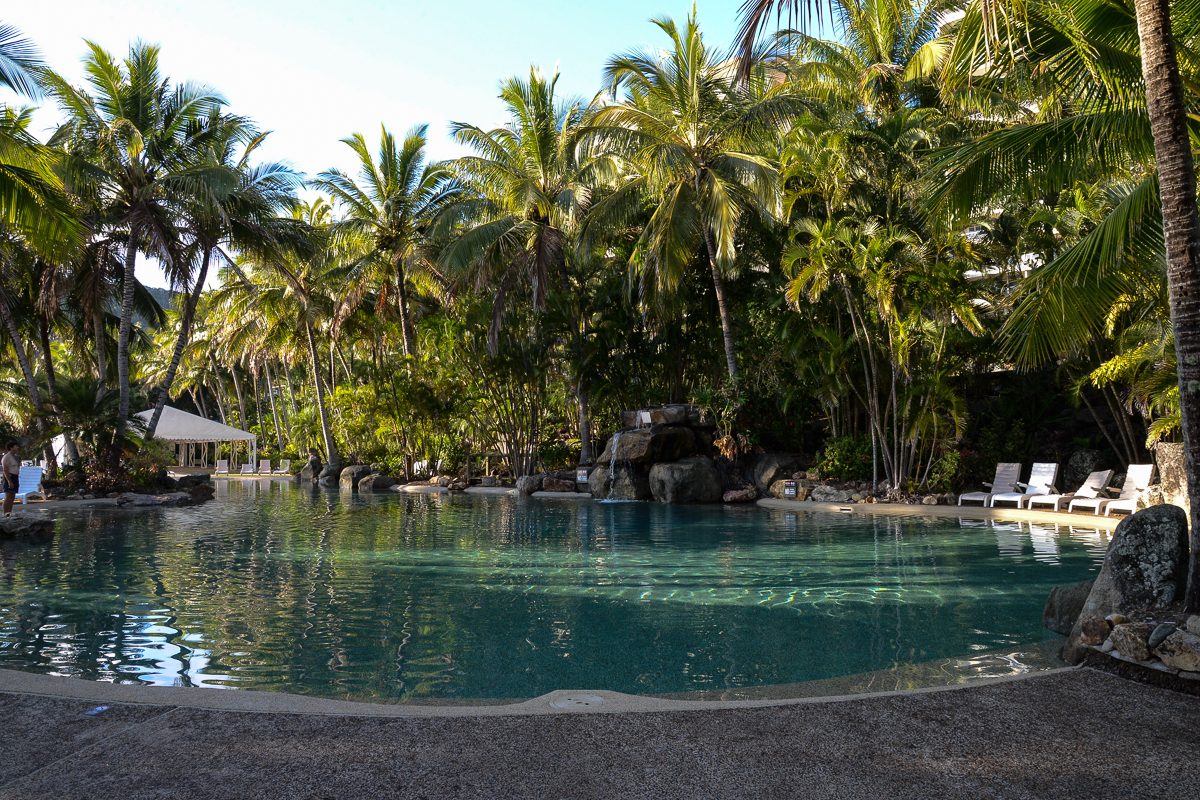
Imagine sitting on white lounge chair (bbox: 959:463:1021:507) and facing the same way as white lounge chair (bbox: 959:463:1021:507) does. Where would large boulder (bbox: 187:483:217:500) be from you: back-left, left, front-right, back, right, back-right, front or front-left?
front-right

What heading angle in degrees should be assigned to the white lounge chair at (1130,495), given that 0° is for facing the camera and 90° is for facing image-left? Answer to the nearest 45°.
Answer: approximately 45°

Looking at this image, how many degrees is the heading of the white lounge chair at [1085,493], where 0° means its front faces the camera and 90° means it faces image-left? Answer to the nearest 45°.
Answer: approximately 45°

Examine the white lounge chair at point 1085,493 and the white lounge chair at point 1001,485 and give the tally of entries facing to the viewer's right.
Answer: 0

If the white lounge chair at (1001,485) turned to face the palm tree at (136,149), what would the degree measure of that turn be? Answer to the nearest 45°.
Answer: approximately 45° to its right

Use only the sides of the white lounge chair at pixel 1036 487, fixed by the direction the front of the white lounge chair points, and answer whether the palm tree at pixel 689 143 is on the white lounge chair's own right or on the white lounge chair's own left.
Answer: on the white lounge chair's own right

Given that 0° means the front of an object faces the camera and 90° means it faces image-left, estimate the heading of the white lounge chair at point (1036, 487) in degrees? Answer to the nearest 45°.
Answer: approximately 45°

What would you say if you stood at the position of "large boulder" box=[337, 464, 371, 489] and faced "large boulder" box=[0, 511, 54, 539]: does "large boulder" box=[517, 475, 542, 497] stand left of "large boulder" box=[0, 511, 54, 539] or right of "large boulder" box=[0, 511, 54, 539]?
left
